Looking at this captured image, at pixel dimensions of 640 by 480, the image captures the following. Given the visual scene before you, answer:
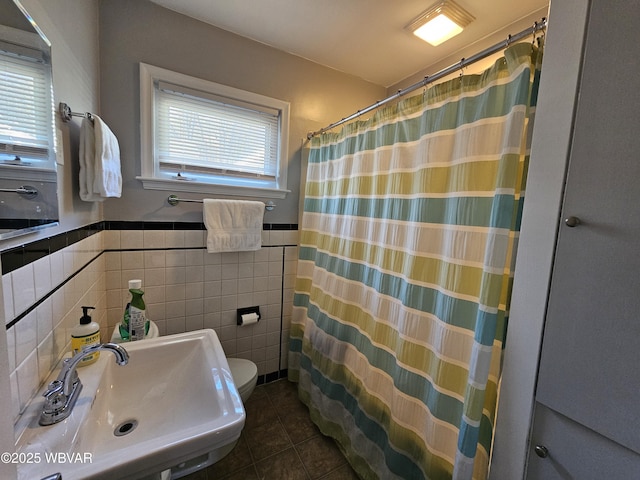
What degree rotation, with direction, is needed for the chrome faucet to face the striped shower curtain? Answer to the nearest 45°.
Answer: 0° — it already faces it

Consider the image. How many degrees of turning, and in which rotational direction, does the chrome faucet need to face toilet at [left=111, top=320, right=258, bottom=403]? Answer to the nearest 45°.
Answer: approximately 45° to its left

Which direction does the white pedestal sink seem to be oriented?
to the viewer's right

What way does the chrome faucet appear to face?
to the viewer's right
